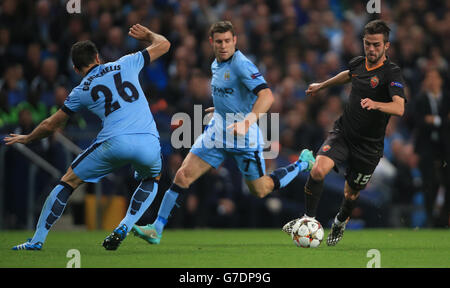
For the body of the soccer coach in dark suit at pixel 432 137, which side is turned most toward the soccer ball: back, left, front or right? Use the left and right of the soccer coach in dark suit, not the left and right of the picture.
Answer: front

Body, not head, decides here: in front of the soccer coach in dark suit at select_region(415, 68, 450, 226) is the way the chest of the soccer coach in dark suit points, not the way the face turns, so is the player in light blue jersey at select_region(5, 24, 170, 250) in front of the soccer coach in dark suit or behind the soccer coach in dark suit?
in front

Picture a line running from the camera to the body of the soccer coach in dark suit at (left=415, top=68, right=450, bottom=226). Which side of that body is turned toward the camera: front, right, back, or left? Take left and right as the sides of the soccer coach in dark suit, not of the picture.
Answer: front

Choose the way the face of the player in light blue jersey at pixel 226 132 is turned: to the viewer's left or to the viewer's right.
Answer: to the viewer's right

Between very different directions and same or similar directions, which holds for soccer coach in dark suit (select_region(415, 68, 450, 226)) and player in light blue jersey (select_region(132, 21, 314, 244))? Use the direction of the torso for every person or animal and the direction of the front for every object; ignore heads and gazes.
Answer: same or similar directions

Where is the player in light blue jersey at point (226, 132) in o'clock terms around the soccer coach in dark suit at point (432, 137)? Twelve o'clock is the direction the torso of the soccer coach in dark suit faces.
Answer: The player in light blue jersey is roughly at 1 o'clock from the soccer coach in dark suit.

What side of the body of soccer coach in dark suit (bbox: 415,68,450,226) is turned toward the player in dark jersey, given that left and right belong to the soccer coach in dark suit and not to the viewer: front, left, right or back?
front

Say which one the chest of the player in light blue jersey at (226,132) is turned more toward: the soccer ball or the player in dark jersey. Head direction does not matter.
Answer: the soccer ball

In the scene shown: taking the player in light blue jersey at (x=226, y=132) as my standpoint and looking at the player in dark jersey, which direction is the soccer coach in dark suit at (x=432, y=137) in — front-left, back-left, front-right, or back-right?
front-left

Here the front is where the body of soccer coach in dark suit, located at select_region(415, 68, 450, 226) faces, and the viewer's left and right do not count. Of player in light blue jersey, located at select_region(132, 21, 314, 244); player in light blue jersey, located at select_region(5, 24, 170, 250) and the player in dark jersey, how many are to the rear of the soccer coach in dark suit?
0

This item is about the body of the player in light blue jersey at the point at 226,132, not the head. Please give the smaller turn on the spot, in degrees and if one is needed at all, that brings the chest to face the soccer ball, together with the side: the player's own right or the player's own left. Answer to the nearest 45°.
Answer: approximately 90° to the player's own left

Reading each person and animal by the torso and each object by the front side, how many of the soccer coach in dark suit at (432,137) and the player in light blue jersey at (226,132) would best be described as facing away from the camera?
0

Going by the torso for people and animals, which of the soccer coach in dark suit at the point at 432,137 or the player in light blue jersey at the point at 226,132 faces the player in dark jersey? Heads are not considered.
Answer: the soccer coach in dark suit

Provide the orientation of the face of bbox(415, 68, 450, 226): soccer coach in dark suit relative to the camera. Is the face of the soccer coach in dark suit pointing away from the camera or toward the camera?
toward the camera
